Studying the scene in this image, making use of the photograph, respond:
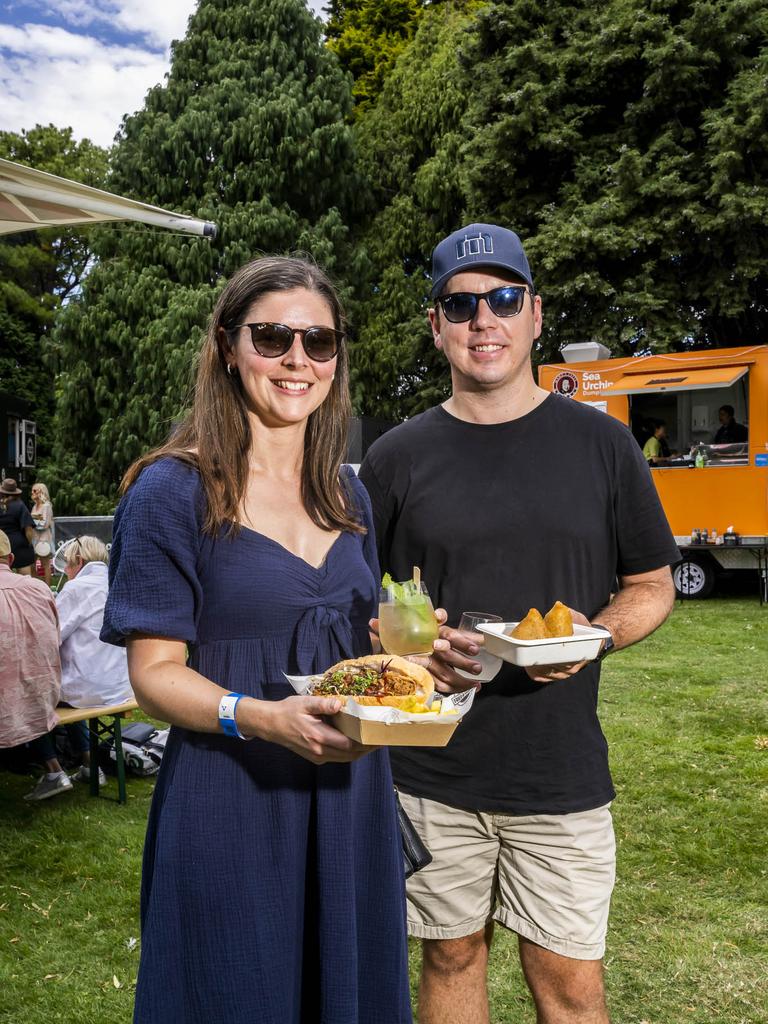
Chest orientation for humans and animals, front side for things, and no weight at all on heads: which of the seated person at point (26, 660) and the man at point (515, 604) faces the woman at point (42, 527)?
the seated person

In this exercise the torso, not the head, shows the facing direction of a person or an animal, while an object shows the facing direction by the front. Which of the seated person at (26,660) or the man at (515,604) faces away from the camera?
the seated person

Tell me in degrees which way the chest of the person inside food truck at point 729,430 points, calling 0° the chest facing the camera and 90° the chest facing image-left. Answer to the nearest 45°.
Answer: approximately 45°

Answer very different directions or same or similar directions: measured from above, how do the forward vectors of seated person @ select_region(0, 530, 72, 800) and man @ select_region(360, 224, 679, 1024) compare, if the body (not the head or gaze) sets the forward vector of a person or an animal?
very different directions

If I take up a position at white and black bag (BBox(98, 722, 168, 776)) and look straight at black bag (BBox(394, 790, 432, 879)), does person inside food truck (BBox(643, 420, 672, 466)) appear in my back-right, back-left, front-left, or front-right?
back-left

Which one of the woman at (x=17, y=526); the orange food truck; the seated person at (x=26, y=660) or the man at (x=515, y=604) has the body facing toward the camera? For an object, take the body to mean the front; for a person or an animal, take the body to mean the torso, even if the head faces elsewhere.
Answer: the man

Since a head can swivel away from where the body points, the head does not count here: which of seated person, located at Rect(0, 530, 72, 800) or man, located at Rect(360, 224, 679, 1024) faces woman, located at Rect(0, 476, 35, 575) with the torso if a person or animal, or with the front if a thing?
the seated person
